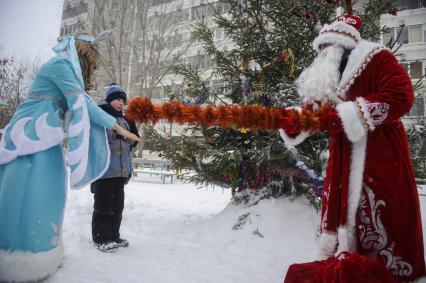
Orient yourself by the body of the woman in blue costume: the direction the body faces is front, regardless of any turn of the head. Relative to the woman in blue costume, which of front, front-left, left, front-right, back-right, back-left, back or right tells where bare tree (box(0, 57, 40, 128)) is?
left

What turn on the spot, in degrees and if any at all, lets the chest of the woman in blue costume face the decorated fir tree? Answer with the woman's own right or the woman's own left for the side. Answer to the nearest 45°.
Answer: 0° — they already face it

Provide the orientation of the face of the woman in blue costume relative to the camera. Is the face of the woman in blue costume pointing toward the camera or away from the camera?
away from the camera

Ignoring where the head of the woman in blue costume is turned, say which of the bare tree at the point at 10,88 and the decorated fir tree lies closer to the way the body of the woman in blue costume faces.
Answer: the decorated fir tree

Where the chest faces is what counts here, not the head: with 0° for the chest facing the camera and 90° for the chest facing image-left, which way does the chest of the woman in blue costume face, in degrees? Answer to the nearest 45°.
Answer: approximately 270°
